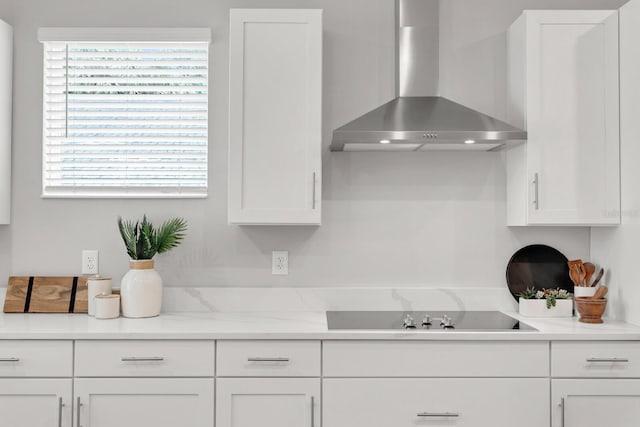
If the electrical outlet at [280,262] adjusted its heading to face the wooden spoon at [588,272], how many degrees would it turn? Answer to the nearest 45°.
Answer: approximately 90° to its left

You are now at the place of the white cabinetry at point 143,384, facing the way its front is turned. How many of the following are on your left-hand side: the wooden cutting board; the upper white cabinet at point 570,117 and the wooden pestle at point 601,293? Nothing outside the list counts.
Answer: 2

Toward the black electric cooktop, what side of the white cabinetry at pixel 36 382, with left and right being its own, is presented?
left

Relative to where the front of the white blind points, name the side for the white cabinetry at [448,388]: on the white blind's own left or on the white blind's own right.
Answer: on the white blind's own left

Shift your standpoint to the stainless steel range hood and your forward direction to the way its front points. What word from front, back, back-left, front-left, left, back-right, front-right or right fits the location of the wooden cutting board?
right

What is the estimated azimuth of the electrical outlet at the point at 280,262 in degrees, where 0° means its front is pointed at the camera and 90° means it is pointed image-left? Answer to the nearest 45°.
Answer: approximately 0°

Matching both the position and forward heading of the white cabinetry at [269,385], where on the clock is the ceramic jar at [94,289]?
The ceramic jar is roughly at 4 o'clock from the white cabinetry.

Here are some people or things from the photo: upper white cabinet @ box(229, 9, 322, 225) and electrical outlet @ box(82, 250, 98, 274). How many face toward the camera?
2

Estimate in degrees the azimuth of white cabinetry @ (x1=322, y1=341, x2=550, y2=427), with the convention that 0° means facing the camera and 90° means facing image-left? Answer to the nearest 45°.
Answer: approximately 0°
